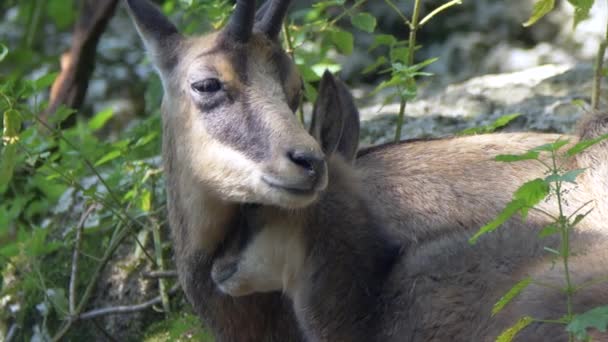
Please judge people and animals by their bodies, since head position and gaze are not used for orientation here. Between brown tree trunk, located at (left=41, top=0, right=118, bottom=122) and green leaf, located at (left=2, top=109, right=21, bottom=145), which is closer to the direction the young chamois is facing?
the green leaf

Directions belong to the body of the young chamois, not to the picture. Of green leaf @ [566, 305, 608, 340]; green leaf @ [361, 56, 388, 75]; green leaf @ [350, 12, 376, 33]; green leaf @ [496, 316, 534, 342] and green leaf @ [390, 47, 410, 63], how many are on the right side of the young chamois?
3

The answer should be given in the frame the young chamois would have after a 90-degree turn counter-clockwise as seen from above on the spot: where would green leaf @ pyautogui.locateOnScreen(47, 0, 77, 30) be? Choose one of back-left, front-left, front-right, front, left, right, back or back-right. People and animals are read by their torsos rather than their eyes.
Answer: back-right

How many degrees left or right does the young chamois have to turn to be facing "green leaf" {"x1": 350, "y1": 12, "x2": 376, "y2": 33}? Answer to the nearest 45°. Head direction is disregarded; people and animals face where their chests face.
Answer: approximately 90° to its right

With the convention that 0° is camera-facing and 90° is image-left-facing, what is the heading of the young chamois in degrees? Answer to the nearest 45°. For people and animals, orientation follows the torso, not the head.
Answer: approximately 90°

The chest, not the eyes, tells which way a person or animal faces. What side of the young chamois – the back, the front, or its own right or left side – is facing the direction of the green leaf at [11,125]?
front

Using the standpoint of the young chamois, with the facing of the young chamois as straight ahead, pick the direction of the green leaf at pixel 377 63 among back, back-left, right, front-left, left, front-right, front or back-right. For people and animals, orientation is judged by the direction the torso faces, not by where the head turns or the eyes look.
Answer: right

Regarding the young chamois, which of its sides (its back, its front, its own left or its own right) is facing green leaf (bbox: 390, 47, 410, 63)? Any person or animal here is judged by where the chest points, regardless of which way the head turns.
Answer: right

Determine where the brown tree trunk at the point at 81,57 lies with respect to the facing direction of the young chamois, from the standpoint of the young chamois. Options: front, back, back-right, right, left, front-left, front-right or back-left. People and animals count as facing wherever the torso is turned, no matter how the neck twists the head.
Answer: front-right

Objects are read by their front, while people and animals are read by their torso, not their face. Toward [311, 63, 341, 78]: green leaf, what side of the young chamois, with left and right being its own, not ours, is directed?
right

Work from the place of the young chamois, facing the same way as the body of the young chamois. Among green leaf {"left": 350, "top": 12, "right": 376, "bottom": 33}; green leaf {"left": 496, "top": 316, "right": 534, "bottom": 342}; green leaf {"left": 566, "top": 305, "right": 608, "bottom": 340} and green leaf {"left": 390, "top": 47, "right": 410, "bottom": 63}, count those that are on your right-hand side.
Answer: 2

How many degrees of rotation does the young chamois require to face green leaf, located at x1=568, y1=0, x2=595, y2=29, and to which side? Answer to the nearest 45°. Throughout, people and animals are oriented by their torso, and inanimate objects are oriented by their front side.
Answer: approximately 135° to its right
